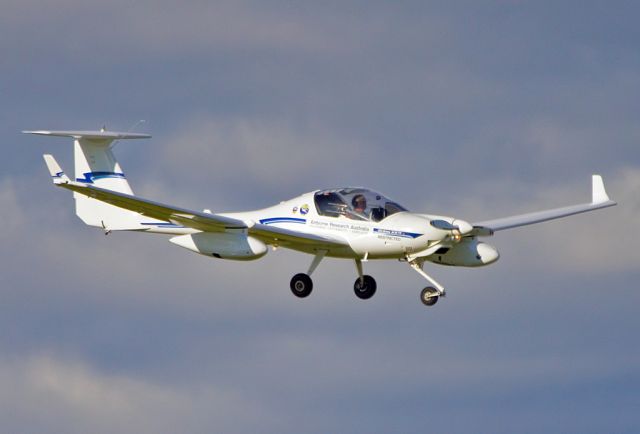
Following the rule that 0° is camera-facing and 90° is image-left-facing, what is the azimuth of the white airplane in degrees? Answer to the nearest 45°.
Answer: approximately 315°
